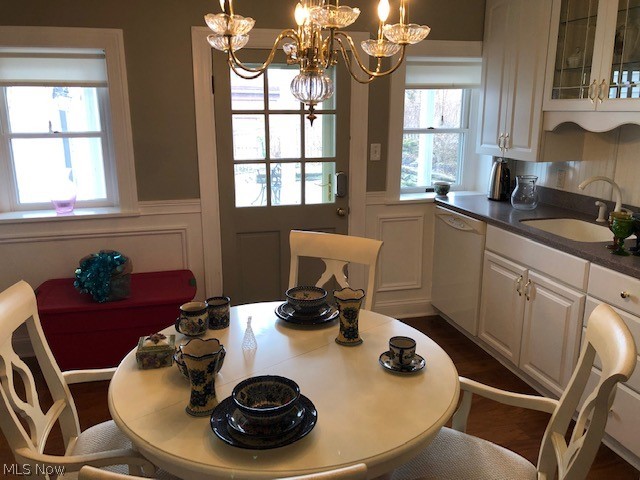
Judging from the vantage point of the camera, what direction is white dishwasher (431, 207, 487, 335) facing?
facing the viewer and to the left of the viewer

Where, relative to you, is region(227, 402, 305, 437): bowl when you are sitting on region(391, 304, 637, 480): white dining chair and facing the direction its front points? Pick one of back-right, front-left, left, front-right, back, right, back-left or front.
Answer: front-left

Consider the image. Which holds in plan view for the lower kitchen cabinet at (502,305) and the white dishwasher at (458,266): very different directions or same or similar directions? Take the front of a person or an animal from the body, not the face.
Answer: same or similar directions

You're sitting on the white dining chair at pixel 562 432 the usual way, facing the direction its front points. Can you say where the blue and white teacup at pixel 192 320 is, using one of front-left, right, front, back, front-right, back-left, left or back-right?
front

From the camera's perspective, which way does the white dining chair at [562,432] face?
to the viewer's left

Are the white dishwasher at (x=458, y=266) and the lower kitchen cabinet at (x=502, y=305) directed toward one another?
no

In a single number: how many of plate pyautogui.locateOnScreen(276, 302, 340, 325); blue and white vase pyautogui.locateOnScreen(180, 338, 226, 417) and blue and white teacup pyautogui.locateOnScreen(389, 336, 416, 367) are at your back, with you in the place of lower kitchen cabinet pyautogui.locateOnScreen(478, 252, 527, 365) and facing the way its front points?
0

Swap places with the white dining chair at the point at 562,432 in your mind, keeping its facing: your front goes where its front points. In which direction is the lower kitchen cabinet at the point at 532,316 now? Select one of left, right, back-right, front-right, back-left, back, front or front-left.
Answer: right

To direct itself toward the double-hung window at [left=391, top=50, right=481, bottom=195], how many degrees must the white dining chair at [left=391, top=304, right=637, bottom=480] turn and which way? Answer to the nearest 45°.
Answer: approximately 90° to its right

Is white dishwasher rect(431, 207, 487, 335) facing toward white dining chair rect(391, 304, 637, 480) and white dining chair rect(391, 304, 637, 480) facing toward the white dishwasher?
no

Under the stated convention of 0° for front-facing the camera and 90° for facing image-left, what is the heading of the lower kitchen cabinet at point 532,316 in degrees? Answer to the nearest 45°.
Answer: approximately 45°

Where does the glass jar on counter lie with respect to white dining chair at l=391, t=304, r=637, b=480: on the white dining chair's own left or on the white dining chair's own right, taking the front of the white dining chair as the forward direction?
on the white dining chair's own right

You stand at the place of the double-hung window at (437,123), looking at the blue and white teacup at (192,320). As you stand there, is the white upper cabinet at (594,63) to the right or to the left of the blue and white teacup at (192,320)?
left

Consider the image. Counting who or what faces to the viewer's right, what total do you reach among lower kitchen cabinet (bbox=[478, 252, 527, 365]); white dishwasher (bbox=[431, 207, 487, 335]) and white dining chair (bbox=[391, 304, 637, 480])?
0

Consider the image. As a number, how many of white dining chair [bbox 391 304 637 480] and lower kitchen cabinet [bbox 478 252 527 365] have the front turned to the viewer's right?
0

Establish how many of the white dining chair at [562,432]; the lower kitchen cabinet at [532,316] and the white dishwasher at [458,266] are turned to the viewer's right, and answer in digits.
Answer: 0

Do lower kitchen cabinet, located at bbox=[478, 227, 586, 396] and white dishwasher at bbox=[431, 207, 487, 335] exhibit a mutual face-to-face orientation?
no
